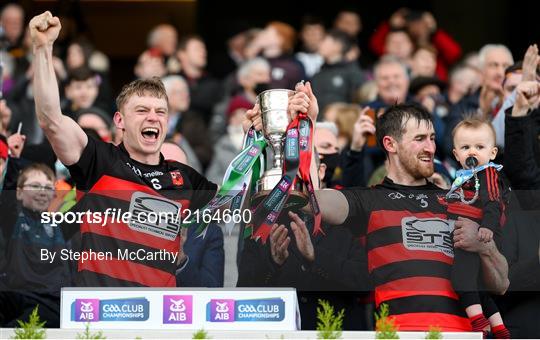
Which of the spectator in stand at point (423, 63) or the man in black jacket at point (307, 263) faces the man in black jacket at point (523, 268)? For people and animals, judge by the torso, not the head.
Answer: the spectator in stand

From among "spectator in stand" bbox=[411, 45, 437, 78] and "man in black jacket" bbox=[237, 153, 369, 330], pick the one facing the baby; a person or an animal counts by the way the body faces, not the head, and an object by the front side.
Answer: the spectator in stand

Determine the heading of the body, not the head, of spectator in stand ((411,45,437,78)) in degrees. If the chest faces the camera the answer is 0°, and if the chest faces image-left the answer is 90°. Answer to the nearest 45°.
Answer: approximately 0°

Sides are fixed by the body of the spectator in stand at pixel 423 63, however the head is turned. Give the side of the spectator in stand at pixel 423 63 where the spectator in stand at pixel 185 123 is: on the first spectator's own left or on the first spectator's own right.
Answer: on the first spectator's own right

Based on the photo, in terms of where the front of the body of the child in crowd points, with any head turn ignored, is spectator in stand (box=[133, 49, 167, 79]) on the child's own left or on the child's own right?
on the child's own left

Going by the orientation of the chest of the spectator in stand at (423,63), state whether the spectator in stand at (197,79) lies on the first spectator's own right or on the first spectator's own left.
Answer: on the first spectator's own right

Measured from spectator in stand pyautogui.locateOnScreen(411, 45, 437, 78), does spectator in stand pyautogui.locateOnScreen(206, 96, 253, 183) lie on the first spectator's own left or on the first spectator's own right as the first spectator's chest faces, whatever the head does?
on the first spectator's own right

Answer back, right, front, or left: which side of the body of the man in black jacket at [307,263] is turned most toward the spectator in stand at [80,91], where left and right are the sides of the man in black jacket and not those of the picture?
back

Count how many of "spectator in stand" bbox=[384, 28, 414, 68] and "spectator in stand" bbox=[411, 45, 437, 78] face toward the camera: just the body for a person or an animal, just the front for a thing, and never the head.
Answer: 2

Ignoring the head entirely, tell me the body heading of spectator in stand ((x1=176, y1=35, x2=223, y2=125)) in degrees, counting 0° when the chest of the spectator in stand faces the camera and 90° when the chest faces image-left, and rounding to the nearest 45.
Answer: approximately 315°
